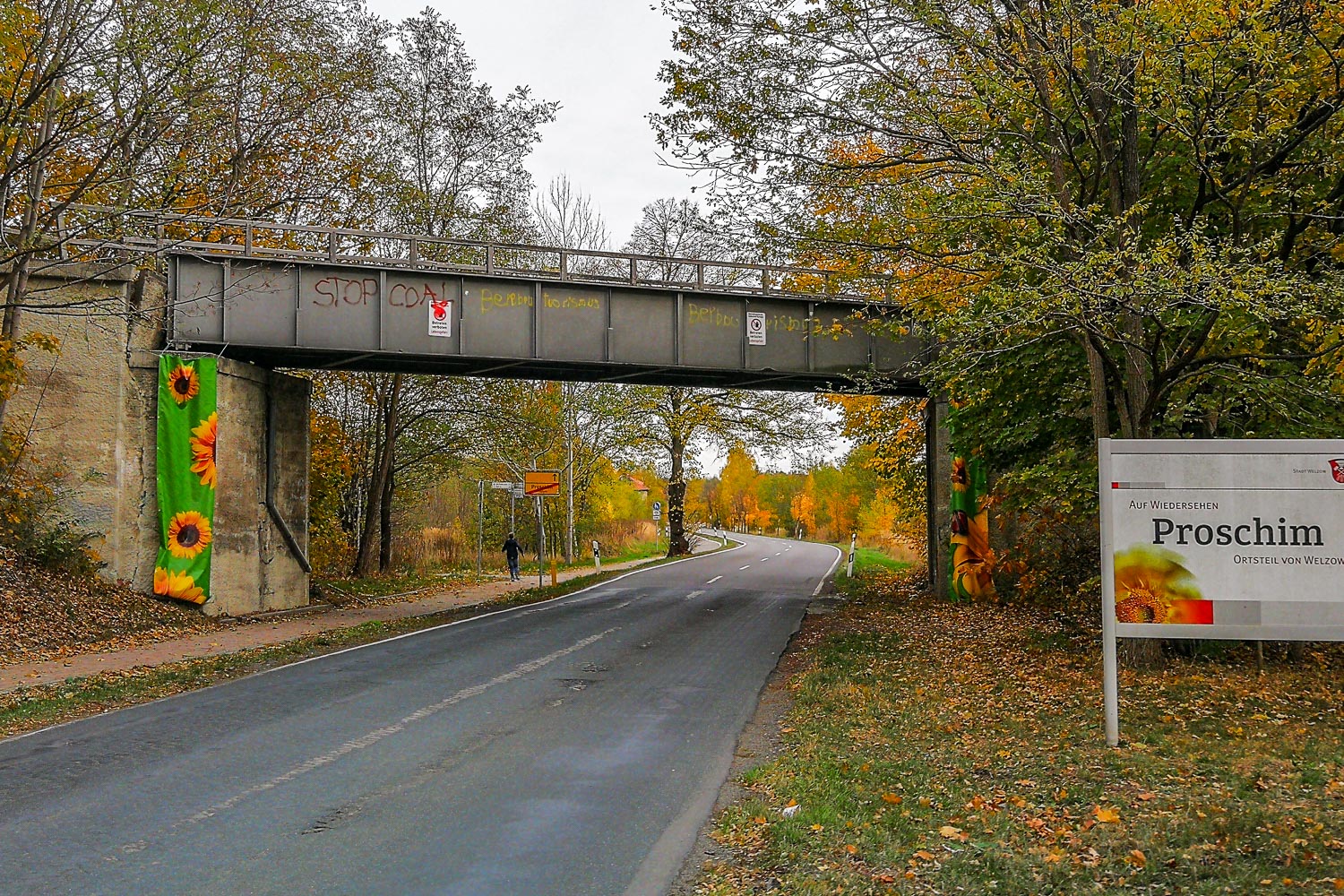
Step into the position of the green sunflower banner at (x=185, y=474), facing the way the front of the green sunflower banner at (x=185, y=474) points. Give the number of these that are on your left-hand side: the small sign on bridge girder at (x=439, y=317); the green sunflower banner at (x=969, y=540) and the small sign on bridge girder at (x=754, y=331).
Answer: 3

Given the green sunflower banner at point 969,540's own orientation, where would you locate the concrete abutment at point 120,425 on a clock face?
The concrete abutment is roughly at 2 o'clock from the green sunflower banner.

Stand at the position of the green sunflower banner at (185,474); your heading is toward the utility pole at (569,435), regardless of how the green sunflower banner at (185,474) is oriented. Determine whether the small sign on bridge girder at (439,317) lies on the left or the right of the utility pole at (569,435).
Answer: right

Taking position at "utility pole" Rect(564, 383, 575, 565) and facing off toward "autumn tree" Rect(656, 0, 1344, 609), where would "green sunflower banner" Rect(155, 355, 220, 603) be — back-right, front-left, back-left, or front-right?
front-right

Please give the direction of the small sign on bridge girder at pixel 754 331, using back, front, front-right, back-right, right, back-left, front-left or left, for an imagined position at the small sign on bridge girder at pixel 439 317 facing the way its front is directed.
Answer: left

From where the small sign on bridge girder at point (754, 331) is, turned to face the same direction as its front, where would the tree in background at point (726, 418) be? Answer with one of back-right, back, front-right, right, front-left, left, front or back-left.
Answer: back

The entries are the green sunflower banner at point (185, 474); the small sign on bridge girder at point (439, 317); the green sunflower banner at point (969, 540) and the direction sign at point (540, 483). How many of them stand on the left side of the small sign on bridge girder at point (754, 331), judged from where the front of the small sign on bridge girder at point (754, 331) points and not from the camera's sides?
1

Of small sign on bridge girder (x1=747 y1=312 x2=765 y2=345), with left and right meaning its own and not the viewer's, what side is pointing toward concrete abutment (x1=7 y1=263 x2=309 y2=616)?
right

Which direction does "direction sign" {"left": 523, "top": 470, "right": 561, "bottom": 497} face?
toward the camera

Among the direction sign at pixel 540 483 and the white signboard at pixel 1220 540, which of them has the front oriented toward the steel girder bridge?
the direction sign

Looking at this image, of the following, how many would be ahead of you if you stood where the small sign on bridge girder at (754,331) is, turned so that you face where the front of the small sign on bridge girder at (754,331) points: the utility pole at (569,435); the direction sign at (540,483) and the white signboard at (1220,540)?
1

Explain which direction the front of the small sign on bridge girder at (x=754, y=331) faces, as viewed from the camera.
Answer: facing the viewer

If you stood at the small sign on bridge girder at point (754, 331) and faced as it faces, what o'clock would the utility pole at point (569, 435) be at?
The utility pole is roughly at 5 o'clock from the small sign on bridge girder.

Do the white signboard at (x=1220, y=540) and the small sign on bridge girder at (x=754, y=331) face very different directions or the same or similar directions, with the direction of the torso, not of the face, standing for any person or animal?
same or similar directions

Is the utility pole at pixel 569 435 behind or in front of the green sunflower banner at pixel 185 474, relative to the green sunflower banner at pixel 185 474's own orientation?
behind

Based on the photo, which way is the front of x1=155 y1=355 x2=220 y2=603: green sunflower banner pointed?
toward the camera
